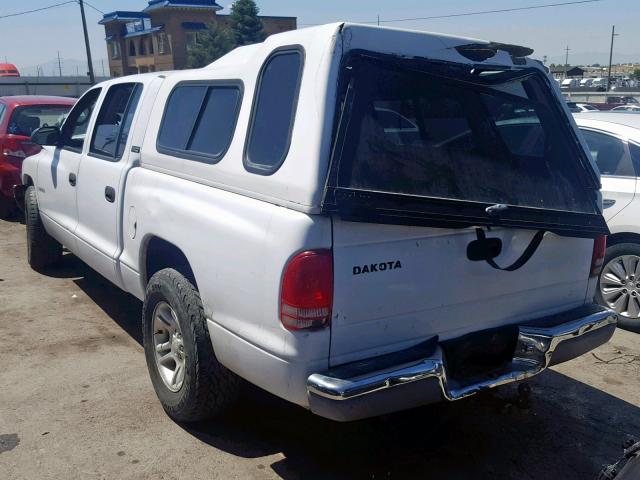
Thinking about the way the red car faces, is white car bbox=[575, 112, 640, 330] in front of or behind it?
behind

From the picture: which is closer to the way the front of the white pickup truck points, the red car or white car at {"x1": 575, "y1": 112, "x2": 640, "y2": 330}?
the red car

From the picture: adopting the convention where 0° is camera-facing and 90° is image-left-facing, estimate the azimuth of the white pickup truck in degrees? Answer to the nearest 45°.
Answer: approximately 135°

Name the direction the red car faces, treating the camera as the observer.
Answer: facing away from the viewer and to the left of the viewer

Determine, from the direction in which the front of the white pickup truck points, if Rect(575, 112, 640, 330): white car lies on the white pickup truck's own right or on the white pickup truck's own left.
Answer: on the white pickup truck's own right

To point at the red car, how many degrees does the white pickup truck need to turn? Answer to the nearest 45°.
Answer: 0° — it already faces it
